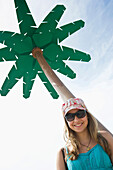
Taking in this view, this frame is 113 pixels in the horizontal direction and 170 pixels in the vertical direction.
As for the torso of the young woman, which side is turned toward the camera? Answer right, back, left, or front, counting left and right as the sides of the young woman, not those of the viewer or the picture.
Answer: front

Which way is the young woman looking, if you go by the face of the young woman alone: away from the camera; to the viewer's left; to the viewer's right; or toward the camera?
toward the camera
